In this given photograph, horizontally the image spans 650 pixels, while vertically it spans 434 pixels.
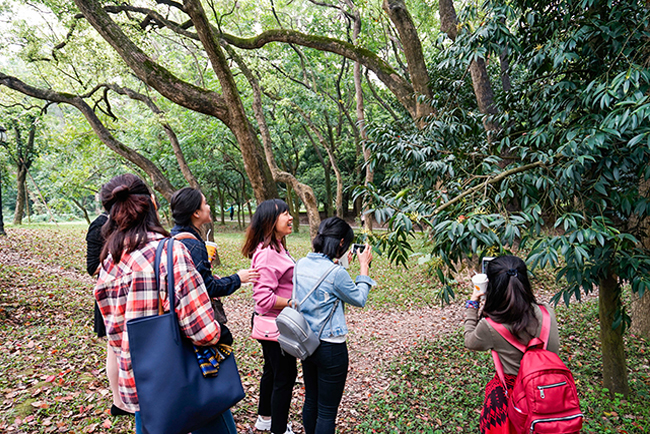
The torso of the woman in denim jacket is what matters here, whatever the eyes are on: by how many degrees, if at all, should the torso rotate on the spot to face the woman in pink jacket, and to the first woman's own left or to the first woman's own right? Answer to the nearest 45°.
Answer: approximately 90° to the first woman's own left

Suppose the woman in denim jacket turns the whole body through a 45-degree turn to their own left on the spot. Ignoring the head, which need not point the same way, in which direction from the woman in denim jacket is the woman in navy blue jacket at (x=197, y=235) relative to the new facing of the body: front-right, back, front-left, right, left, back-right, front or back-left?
left

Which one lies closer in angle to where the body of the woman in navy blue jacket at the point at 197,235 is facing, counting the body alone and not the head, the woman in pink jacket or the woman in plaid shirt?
the woman in pink jacket

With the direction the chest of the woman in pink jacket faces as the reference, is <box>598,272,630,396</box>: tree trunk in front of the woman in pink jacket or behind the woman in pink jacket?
in front

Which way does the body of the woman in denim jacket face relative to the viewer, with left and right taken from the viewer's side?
facing away from the viewer and to the right of the viewer

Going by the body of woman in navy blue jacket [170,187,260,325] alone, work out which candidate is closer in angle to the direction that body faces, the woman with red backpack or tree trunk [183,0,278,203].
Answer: the woman with red backpack

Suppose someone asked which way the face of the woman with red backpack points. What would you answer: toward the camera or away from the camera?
away from the camera

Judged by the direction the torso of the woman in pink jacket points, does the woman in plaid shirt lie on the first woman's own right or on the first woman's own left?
on the first woman's own right

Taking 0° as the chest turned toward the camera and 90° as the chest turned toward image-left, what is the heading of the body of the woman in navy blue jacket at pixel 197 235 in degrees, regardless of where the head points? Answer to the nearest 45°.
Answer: approximately 270°

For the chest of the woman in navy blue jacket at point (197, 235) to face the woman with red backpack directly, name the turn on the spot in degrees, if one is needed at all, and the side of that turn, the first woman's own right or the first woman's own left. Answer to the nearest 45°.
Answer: approximately 45° to the first woman's own right
